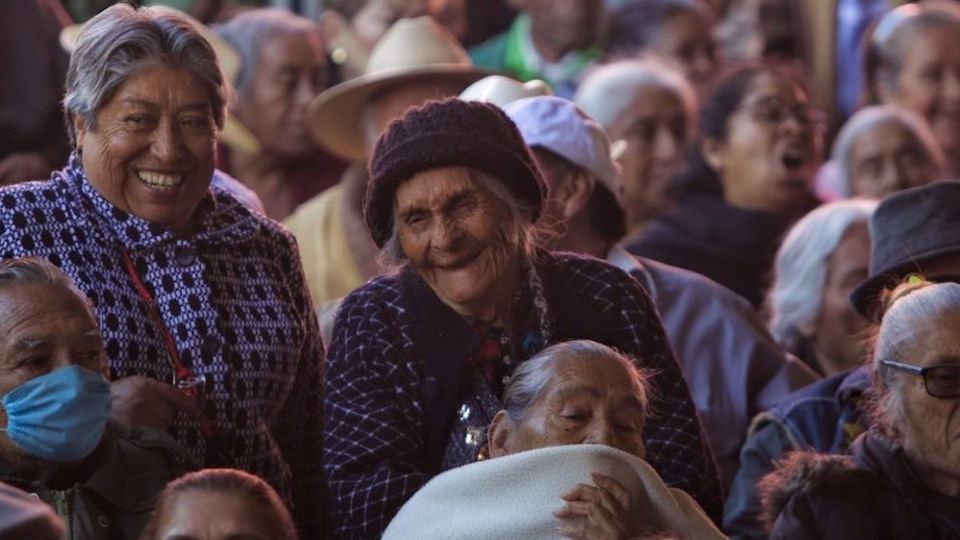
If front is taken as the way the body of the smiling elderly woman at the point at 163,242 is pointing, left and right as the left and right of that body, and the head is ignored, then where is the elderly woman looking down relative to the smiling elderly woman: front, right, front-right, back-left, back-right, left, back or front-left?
front-left

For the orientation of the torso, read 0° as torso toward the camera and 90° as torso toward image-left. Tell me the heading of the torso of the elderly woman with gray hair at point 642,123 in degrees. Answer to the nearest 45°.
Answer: approximately 315°

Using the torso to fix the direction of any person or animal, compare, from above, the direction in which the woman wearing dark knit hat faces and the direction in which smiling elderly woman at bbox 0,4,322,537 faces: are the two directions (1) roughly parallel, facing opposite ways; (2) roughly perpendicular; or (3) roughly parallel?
roughly parallel

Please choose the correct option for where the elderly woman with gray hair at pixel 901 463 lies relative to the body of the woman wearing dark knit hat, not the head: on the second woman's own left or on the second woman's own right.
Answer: on the second woman's own left

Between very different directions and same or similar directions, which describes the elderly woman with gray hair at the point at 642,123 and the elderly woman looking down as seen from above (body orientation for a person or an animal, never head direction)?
same or similar directions

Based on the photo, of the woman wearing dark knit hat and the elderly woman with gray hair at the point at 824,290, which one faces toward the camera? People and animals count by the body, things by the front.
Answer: the woman wearing dark knit hat

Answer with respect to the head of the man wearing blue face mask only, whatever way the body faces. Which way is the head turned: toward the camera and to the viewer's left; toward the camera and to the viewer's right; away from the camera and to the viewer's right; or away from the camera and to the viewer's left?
toward the camera and to the viewer's right

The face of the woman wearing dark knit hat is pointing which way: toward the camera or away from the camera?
toward the camera

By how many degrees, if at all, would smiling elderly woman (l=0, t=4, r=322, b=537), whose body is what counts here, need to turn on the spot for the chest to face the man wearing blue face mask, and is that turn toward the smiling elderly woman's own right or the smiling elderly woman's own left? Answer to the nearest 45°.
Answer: approximately 45° to the smiling elderly woman's own right

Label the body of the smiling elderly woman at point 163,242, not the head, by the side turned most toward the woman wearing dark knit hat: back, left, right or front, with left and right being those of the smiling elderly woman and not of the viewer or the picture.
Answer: left

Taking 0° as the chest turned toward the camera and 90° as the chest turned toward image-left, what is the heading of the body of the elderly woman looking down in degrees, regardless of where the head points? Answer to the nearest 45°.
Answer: approximately 315°

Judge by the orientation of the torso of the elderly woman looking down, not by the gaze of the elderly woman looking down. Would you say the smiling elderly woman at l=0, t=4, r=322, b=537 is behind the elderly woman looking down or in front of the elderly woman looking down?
behind

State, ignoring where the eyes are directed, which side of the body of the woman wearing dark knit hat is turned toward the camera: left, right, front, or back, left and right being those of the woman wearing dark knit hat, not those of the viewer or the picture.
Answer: front

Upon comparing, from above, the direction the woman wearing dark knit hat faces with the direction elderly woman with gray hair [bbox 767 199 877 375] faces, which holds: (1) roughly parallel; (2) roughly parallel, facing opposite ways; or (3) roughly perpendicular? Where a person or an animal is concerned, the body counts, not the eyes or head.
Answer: roughly perpendicular

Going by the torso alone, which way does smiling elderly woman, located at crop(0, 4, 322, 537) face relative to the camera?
toward the camera

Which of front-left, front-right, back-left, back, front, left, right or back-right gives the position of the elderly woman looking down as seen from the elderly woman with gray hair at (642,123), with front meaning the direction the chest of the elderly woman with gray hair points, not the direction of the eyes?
front-right
